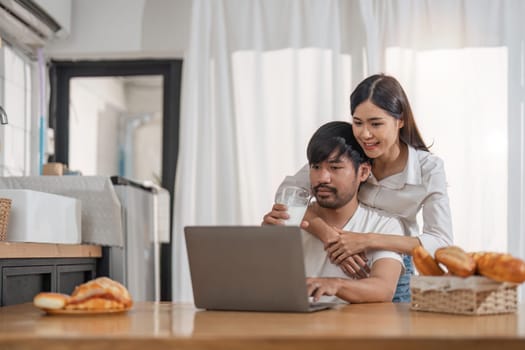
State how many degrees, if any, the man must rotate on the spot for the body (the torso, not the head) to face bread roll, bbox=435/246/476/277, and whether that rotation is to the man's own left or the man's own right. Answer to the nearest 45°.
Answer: approximately 45° to the man's own left

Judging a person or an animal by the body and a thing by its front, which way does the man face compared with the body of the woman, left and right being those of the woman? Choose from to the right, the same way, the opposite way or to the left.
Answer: the same way

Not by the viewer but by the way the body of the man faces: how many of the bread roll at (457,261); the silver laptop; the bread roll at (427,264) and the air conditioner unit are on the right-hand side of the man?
1

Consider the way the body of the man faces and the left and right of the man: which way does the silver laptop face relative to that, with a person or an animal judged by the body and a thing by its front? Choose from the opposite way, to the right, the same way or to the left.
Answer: the opposite way

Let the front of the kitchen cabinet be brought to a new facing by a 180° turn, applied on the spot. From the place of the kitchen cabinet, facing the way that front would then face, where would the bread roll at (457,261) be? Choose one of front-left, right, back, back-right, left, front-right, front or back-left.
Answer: back

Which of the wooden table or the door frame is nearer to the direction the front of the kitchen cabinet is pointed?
the wooden table

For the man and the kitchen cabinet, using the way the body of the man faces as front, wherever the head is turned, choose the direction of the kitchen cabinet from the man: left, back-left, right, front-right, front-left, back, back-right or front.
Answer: front-right

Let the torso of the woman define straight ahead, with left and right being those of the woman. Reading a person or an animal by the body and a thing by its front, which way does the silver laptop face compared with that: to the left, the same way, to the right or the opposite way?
the opposite way

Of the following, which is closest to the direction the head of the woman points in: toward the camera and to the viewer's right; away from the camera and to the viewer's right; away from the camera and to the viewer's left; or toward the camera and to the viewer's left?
toward the camera and to the viewer's left

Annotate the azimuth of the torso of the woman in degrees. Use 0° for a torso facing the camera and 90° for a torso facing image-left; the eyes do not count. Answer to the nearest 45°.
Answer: approximately 45°

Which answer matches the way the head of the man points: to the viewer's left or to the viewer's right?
to the viewer's left

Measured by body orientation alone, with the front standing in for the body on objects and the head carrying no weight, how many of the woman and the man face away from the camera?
0

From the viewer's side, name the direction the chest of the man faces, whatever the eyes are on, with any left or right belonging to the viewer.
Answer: facing the viewer and to the left of the viewer

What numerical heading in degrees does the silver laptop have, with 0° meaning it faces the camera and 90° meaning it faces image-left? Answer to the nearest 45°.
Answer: approximately 225°

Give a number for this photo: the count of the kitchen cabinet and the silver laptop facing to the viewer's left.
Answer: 0
